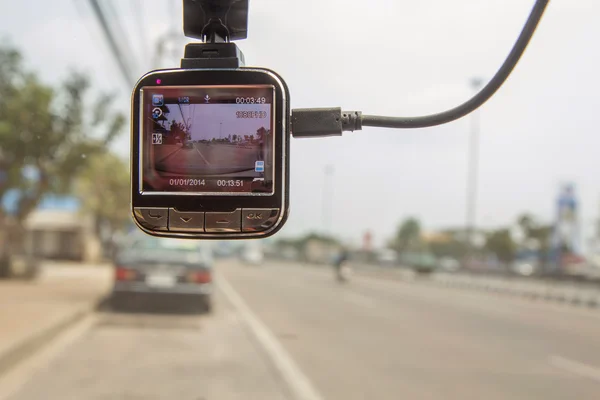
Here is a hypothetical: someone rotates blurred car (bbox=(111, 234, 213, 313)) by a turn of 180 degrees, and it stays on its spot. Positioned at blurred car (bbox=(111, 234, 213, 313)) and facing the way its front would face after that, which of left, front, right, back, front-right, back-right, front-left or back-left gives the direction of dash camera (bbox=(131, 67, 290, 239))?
front

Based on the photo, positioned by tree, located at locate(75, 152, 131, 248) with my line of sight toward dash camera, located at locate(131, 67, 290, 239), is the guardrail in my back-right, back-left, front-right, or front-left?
front-left

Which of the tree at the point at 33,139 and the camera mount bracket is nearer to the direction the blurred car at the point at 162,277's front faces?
the tree

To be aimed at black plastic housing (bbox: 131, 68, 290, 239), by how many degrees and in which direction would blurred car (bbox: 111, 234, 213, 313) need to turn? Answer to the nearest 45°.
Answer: approximately 180°

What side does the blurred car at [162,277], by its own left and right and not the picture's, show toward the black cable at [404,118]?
back

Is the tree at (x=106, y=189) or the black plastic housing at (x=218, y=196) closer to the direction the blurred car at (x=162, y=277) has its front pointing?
the tree

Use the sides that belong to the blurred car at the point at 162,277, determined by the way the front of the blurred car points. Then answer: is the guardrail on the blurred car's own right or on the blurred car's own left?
on the blurred car's own right

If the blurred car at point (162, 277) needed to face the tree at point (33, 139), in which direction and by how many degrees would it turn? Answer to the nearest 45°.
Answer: approximately 45° to its left

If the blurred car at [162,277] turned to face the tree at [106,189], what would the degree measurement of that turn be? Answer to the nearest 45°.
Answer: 0° — it already faces it

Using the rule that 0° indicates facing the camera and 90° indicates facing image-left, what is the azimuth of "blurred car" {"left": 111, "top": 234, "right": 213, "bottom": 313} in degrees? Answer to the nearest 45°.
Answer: approximately 180°
